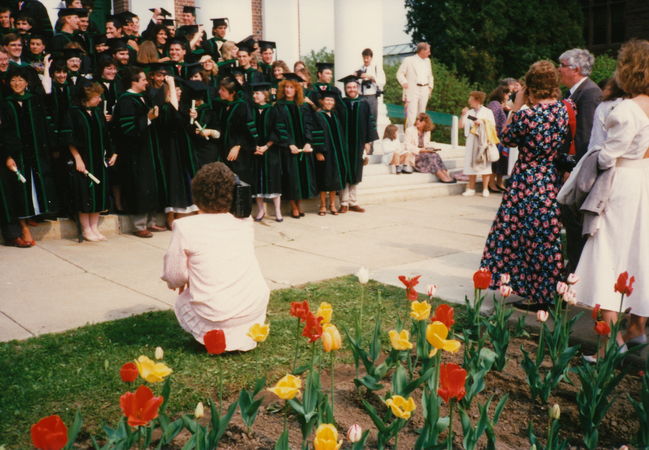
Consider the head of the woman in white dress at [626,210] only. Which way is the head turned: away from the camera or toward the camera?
away from the camera

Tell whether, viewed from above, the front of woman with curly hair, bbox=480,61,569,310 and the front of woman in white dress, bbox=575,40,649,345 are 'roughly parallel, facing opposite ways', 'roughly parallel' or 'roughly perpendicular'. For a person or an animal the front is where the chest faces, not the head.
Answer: roughly parallel

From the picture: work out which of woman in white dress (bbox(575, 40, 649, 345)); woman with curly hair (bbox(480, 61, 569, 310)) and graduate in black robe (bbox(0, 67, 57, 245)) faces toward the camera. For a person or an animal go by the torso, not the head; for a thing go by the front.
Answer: the graduate in black robe

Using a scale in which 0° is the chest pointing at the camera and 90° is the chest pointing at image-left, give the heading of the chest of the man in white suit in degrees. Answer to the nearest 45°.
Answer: approximately 315°

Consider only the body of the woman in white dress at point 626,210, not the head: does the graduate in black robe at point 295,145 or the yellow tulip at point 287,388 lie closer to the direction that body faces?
the graduate in black robe

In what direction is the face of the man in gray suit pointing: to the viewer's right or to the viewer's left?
to the viewer's left

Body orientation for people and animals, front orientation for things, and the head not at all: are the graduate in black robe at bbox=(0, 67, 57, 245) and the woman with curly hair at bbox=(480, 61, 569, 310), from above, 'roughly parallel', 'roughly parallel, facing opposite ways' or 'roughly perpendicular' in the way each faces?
roughly parallel, facing opposite ways

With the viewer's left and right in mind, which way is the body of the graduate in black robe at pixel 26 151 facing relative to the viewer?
facing the viewer

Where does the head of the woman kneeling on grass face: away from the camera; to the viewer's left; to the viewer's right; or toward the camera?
away from the camera

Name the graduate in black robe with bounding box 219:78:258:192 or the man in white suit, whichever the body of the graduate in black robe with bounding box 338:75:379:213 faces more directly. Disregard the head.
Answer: the graduate in black robe

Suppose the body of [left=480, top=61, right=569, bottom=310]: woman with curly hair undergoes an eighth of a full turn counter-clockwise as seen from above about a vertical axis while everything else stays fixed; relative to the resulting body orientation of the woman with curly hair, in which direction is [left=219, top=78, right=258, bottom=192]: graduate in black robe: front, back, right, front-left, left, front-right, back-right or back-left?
front-right

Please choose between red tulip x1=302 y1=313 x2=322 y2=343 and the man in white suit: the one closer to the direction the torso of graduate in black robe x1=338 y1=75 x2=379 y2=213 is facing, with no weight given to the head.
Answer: the red tulip

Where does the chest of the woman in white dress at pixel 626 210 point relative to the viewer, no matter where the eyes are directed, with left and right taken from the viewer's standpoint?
facing away from the viewer and to the left of the viewer

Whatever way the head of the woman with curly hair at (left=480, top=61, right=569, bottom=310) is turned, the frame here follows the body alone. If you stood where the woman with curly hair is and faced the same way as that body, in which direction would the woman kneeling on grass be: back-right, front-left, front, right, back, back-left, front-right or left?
left

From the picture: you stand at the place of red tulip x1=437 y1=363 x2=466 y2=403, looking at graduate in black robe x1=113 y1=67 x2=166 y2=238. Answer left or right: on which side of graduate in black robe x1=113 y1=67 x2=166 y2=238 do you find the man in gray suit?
right

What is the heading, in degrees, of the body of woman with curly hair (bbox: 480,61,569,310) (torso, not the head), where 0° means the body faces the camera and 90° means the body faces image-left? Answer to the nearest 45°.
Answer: approximately 135°

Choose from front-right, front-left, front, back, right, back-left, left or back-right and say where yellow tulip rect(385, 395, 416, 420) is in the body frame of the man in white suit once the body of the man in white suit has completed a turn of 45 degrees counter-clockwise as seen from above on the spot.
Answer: right

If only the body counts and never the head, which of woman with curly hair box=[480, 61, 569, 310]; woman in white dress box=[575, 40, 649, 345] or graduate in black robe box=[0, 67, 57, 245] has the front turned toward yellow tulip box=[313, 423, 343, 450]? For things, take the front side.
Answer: the graduate in black robe

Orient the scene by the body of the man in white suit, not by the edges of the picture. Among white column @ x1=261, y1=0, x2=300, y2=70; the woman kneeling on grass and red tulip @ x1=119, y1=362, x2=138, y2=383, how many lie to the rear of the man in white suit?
1
